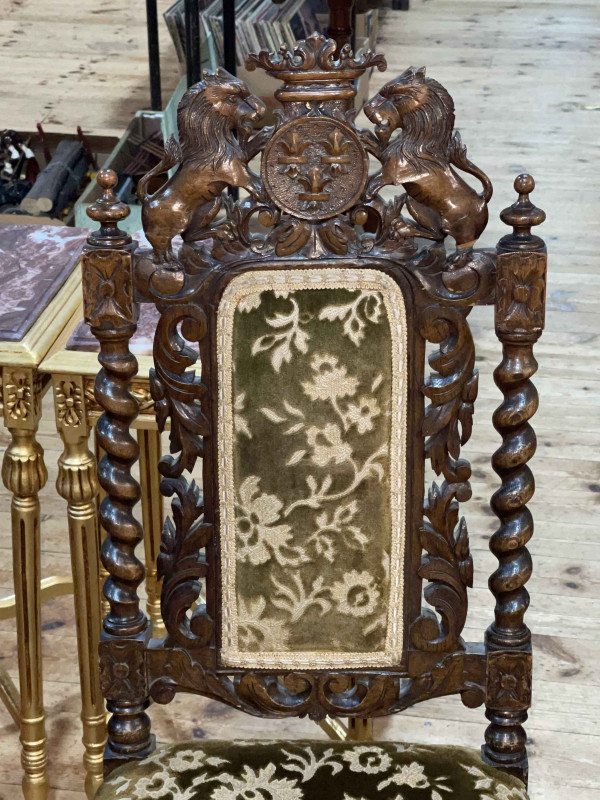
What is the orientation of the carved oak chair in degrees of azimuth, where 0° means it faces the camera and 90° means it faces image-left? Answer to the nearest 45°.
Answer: approximately 0°

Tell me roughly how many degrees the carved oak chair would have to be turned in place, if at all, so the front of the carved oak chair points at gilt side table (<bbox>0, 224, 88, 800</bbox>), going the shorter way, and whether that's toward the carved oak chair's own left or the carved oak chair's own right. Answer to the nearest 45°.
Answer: approximately 135° to the carved oak chair's own right

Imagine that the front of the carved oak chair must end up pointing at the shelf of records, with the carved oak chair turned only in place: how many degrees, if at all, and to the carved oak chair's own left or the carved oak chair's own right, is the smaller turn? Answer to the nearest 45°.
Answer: approximately 180°
